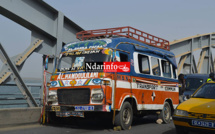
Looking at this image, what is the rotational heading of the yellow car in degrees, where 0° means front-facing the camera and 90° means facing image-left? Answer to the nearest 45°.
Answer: approximately 45°

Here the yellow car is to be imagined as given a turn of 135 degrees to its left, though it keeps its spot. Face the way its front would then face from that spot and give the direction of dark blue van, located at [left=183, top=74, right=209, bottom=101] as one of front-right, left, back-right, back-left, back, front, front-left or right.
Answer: left
